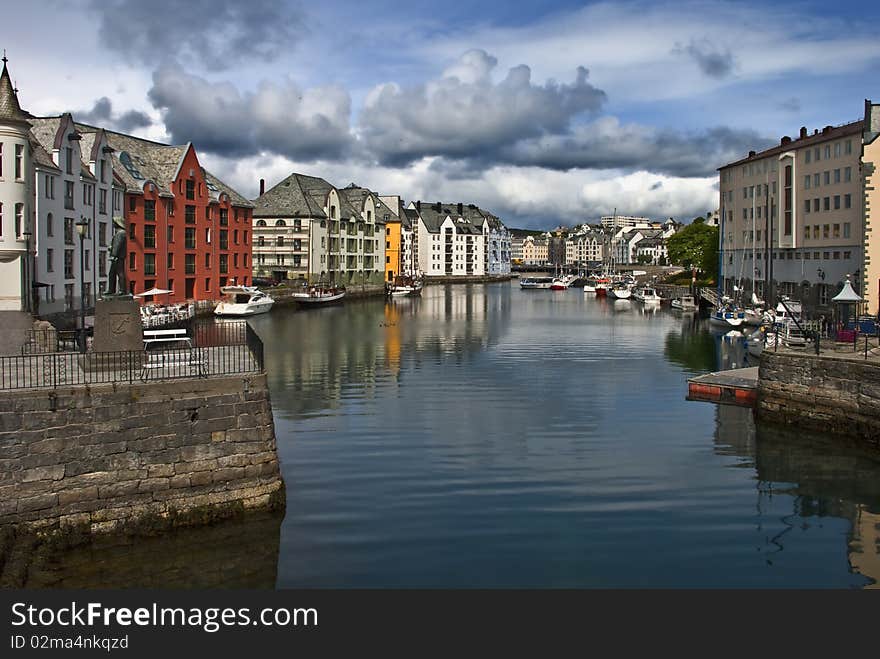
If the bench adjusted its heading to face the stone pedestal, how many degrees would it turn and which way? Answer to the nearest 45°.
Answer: approximately 135° to its right

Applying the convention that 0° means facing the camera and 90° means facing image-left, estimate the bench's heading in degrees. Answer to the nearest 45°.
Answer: approximately 0°

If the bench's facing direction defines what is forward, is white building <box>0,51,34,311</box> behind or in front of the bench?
behind
